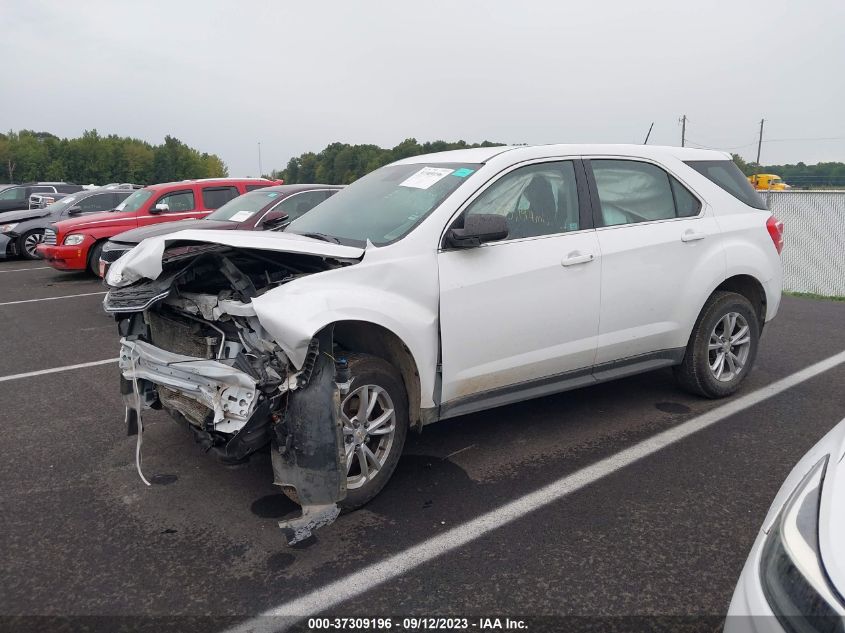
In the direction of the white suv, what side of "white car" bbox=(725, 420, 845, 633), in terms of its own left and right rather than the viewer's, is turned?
right

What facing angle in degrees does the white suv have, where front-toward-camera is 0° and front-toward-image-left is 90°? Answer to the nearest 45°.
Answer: approximately 45°

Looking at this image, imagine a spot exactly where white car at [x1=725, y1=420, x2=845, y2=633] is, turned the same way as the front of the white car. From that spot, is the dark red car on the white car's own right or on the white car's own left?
on the white car's own right

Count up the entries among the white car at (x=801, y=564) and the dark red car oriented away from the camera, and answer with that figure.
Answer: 0

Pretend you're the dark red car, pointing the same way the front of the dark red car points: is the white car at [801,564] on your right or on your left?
on your left

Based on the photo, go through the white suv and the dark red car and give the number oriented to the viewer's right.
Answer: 0

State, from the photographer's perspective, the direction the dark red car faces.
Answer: facing the viewer and to the left of the viewer
